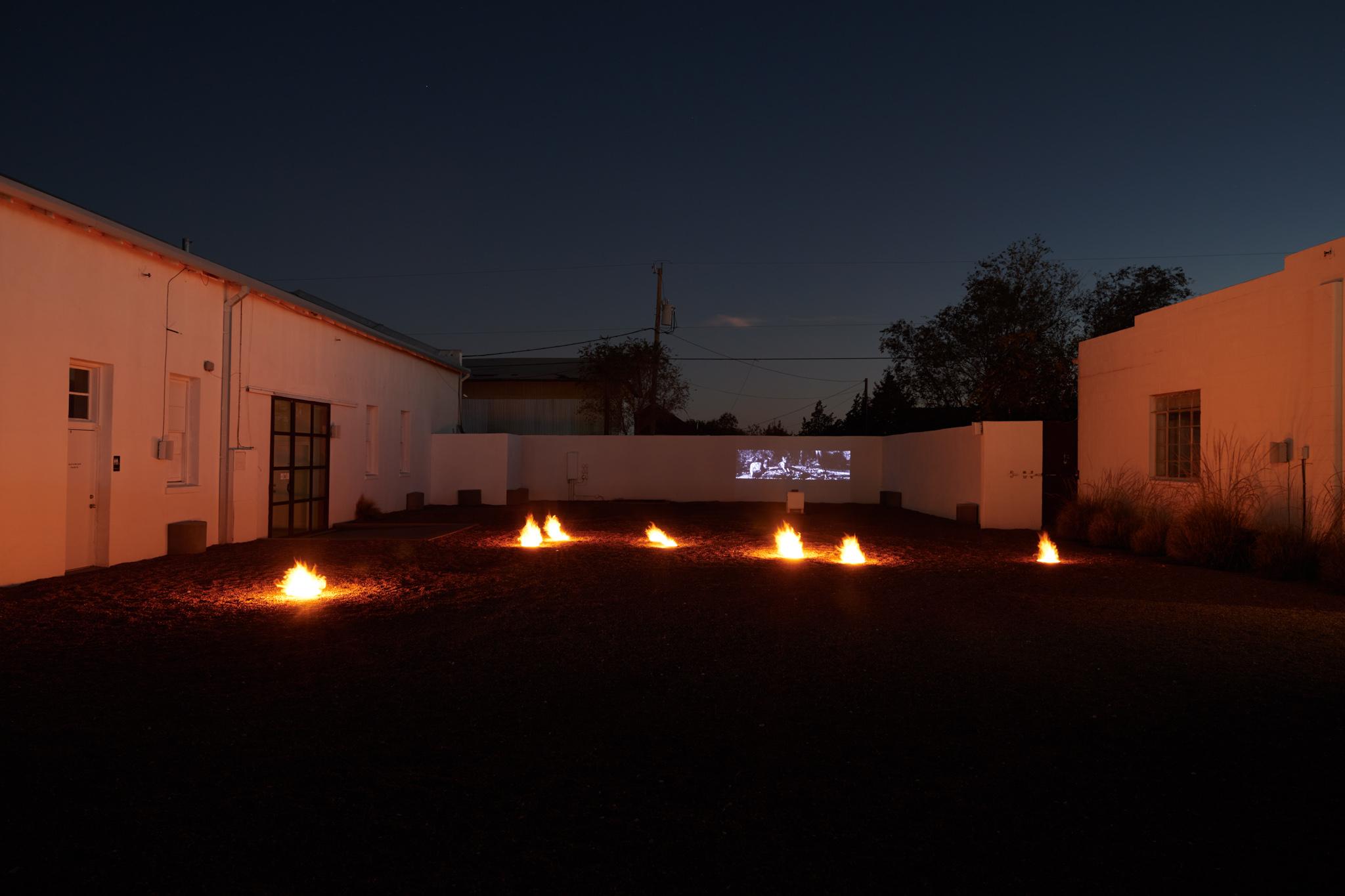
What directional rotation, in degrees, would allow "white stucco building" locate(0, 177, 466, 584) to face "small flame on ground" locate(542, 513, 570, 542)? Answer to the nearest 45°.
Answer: approximately 45° to its left

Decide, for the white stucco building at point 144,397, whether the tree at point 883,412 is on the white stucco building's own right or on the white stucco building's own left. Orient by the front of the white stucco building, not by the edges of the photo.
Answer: on the white stucco building's own left

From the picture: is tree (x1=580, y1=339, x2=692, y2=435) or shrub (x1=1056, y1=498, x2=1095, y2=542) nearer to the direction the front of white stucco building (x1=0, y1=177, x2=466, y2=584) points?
the shrub

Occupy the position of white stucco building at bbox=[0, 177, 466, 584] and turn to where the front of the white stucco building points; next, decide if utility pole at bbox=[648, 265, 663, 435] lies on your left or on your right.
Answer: on your left

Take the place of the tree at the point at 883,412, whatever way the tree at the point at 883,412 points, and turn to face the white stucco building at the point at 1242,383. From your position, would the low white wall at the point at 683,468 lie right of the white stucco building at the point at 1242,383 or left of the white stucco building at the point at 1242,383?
right

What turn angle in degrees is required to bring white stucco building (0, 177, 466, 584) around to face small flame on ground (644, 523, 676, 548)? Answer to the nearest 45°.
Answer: approximately 45° to its left

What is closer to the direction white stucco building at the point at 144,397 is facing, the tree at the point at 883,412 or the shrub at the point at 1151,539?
the shrub

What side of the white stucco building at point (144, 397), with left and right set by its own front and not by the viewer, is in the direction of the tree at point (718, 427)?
left

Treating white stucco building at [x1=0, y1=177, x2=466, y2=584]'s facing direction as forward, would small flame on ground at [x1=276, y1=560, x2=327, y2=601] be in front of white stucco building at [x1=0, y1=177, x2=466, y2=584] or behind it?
in front

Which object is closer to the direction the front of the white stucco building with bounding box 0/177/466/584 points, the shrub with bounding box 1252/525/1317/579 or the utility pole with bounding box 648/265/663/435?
the shrub

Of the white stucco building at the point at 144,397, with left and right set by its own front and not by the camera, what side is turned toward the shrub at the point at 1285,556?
front

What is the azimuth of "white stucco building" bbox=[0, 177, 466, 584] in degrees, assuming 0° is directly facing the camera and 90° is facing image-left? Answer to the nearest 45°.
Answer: approximately 315°

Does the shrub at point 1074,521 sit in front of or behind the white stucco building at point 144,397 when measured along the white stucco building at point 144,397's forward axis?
in front

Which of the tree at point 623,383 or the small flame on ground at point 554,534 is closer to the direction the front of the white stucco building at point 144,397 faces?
the small flame on ground

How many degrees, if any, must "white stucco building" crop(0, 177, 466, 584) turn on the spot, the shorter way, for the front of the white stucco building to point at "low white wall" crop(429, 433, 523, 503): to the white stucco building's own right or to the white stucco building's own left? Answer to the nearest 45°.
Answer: approximately 90° to the white stucco building's own left

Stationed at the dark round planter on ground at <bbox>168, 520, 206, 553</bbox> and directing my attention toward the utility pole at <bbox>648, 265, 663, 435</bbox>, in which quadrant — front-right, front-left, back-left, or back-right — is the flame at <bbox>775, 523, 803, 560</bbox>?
front-right

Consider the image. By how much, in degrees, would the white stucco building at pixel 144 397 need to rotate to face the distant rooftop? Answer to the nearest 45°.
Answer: approximately 90° to its left

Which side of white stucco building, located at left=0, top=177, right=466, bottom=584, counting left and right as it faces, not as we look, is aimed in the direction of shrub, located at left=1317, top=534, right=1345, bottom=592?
front

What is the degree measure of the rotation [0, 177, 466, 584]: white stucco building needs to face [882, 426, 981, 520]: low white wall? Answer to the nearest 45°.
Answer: approximately 45° to its left
